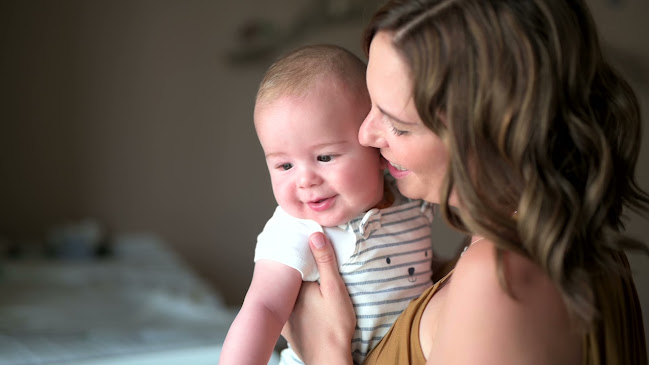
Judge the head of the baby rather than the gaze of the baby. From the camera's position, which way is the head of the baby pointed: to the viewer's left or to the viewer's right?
to the viewer's left

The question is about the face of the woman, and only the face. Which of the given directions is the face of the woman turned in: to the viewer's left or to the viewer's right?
to the viewer's left

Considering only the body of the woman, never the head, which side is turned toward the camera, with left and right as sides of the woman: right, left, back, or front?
left
